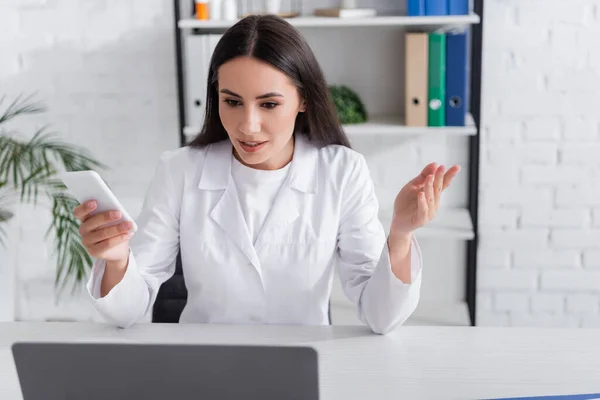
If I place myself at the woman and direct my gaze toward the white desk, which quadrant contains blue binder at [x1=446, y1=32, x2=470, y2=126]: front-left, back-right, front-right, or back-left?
back-left

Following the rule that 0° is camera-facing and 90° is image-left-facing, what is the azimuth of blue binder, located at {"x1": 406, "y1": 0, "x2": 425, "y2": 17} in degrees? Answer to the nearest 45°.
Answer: approximately 0°

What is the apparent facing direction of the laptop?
away from the camera

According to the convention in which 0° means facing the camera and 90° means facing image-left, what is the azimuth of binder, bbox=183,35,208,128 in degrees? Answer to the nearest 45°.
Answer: approximately 0°

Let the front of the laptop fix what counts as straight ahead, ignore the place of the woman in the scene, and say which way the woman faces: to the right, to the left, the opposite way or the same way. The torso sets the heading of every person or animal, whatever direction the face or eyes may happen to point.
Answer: the opposite way

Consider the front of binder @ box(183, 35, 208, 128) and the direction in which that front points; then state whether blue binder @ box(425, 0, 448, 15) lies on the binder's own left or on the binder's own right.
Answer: on the binder's own left

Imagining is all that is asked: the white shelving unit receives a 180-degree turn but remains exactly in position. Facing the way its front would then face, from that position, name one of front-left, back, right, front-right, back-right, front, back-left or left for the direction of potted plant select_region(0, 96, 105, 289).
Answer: left

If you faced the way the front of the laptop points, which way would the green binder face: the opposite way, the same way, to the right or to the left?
the opposite way

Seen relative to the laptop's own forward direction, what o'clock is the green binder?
The green binder is roughly at 1 o'clock from the laptop.

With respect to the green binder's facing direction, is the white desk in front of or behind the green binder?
in front
